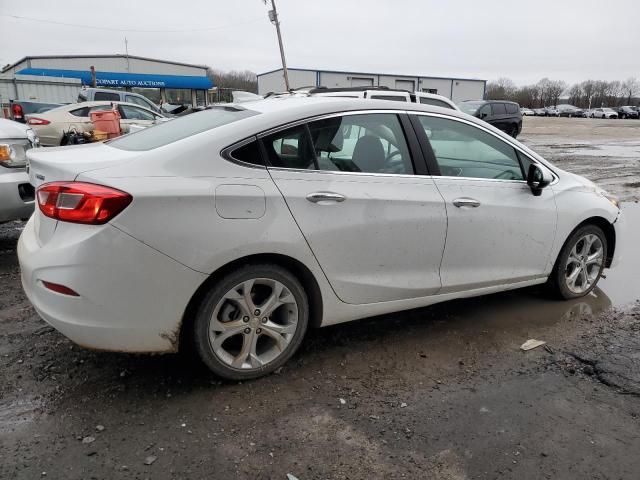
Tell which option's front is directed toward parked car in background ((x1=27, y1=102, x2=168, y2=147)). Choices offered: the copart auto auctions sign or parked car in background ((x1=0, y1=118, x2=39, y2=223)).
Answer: the copart auto auctions sign

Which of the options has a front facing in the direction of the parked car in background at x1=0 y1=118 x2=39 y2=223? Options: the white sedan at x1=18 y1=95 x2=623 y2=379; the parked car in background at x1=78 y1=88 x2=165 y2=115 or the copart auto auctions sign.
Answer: the copart auto auctions sign

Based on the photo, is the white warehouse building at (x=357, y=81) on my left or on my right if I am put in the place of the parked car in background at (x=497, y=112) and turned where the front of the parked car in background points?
on my right

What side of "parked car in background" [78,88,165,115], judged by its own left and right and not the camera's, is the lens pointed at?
right

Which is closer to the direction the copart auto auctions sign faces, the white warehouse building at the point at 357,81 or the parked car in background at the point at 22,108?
the parked car in background

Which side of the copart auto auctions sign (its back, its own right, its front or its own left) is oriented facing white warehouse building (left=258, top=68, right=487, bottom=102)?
left

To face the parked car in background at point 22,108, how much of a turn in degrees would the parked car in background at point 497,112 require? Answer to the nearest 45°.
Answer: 0° — it already faces it

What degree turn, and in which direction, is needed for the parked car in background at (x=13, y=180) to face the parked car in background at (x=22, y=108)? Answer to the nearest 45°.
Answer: approximately 135° to its left

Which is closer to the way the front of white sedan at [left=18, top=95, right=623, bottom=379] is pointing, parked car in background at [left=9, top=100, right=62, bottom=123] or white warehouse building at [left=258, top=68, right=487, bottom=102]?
the white warehouse building

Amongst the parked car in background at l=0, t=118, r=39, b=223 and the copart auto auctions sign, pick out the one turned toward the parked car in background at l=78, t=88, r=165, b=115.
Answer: the copart auto auctions sign

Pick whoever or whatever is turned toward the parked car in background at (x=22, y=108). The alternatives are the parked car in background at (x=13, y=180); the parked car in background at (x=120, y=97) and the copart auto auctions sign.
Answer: the copart auto auctions sign
